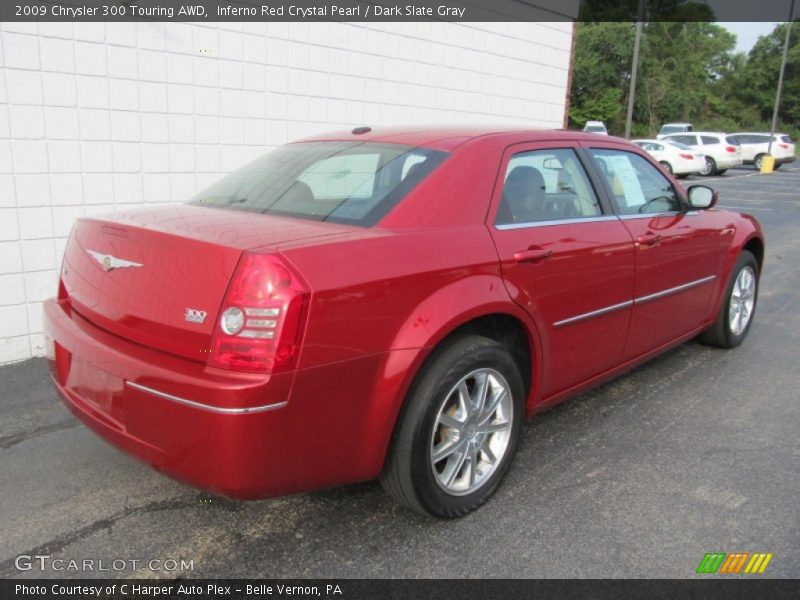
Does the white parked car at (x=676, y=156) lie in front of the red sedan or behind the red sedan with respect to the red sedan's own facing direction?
in front

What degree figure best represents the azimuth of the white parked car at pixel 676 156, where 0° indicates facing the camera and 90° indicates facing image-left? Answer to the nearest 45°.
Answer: approximately 135°

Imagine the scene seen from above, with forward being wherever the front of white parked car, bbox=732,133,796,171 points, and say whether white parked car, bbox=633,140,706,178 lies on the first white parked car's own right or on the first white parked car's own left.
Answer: on the first white parked car's own left

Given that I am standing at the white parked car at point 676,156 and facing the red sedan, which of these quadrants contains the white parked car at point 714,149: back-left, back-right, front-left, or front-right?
back-left

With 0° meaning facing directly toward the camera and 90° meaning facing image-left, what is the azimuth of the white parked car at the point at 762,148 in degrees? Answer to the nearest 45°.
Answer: approximately 135°

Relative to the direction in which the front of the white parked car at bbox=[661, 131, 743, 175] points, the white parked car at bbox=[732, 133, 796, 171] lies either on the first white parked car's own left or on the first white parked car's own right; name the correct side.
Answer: on the first white parked car's own right

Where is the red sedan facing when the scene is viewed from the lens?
facing away from the viewer and to the right of the viewer
